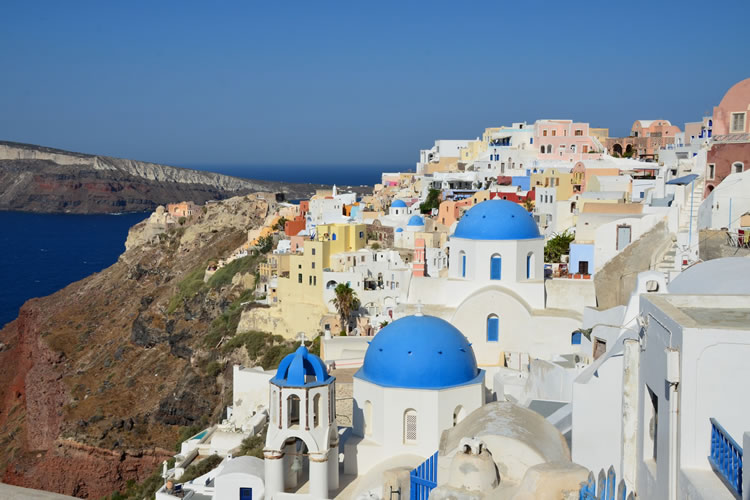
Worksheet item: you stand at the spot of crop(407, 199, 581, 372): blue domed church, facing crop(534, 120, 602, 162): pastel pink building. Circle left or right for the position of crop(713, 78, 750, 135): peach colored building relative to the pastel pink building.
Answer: right

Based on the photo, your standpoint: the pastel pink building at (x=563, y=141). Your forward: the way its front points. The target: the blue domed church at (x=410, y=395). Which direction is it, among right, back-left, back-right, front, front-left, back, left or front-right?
front

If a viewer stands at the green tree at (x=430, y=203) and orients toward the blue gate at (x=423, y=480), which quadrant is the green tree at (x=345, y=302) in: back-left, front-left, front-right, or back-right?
front-right

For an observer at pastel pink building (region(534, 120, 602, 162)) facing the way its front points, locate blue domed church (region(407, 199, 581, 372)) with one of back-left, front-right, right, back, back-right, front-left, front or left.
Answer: front

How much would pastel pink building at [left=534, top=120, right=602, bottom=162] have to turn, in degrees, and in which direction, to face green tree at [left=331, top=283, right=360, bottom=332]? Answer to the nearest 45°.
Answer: approximately 45° to its right

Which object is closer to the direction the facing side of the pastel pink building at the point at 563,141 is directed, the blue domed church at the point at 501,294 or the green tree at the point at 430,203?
the blue domed church

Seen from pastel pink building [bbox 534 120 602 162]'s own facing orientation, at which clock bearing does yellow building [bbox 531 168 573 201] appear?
The yellow building is roughly at 12 o'clock from the pastel pink building.

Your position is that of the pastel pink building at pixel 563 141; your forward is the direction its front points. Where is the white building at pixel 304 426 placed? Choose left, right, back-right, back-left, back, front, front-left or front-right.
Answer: front

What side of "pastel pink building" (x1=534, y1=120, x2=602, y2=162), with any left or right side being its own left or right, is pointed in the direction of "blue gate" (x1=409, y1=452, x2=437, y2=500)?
front

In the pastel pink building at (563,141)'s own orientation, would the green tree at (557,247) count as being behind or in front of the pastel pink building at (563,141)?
in front

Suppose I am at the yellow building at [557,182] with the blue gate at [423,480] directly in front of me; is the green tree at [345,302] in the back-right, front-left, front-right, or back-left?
front-right

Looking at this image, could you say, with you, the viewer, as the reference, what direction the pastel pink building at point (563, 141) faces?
facing the viewer
